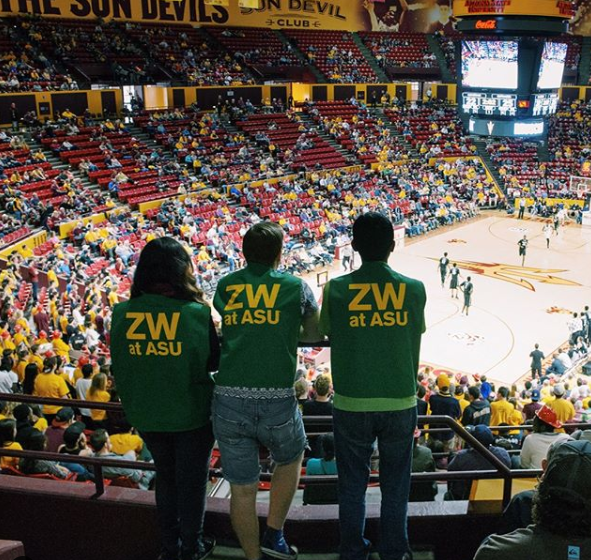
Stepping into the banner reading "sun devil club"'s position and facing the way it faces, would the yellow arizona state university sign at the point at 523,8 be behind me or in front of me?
in front

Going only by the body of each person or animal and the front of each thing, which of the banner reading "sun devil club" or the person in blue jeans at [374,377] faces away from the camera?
the person in blue jeans

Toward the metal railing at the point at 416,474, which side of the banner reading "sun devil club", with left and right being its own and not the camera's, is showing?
front

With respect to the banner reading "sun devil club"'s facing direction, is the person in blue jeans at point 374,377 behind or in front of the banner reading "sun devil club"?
in front

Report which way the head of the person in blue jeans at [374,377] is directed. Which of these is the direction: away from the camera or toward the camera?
away from the camera

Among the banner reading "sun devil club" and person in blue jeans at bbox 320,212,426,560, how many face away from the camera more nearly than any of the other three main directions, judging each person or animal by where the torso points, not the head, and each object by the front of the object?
1

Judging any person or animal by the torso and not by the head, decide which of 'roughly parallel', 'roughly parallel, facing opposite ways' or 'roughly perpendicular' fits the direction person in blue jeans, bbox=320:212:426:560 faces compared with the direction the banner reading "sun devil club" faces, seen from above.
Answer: roughly parallel, facing opposite ways

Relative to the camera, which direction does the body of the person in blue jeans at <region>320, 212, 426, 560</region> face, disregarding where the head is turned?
away from the camera

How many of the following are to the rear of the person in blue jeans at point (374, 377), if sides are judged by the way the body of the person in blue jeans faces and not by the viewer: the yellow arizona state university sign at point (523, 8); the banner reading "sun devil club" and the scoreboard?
0

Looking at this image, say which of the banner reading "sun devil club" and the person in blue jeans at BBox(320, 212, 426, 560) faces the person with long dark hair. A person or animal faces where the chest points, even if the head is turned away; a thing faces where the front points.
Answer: the banner reading "sun devil club"

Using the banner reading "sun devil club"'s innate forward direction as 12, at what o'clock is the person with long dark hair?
The person with long dark hair is roughly at 12 o'clock from the banner reading "sun devil club".

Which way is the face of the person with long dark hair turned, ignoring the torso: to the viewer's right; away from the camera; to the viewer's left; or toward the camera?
away from the camera

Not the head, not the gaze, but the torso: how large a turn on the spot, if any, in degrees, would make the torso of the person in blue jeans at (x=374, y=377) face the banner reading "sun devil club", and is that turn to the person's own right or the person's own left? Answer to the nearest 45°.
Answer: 0° — they already face it

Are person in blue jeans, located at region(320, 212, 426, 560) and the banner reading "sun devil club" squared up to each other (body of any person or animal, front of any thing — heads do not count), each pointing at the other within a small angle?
yes

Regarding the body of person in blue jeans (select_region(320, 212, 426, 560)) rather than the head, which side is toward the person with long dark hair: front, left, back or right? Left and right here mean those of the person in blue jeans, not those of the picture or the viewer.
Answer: left

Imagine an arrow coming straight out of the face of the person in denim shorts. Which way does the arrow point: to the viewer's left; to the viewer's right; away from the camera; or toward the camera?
away from the camera

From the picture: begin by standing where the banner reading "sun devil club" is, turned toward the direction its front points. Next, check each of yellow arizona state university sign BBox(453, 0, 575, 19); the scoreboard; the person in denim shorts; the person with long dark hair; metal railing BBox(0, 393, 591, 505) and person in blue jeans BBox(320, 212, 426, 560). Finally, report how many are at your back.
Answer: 0

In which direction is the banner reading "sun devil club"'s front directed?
toward the camera
